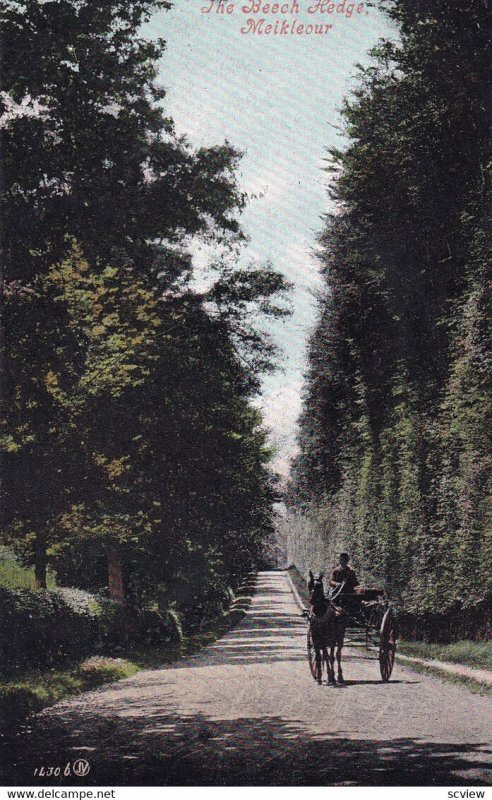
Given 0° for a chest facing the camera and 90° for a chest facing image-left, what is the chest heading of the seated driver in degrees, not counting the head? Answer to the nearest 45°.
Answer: approximately 0°

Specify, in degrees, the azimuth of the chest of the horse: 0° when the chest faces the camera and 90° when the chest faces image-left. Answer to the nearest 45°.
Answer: approximately 45°
